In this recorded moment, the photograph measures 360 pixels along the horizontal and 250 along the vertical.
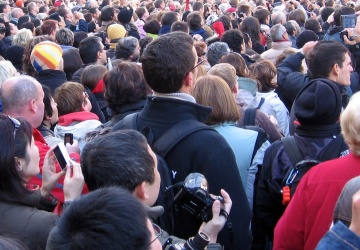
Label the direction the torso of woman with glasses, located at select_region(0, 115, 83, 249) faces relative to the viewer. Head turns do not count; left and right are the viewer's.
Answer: facing away from the viewer and to the right of the viewer

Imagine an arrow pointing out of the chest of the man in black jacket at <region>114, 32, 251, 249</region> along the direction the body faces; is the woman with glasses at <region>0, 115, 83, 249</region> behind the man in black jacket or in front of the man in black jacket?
behind

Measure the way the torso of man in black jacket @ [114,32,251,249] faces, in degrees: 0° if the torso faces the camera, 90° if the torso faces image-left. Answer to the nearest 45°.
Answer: approximately 225°

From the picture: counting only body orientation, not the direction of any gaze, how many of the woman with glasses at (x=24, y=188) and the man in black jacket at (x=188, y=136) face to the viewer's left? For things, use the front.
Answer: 0
